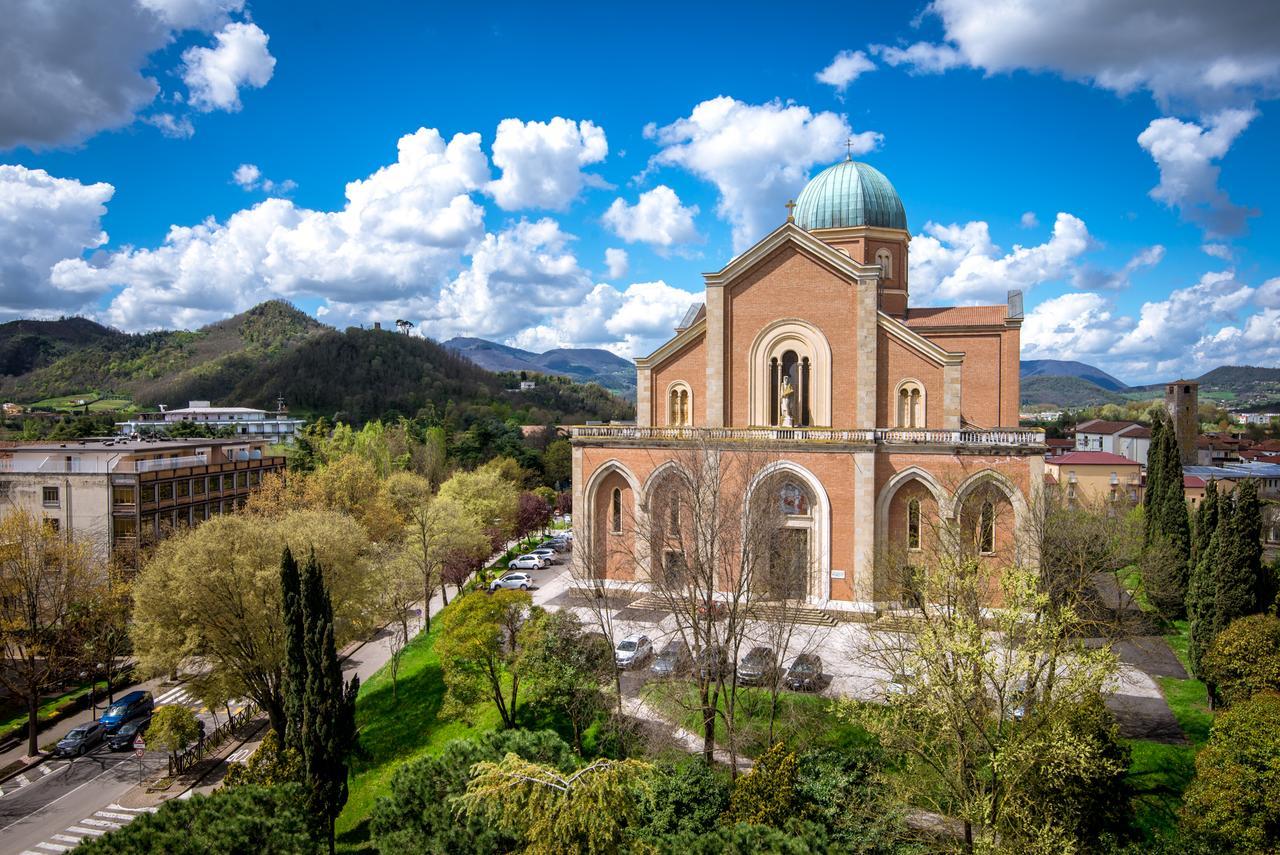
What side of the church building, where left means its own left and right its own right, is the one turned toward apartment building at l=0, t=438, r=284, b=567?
right

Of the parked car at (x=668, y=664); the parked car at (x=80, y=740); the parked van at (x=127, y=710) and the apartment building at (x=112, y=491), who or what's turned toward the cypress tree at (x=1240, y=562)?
the apartment building

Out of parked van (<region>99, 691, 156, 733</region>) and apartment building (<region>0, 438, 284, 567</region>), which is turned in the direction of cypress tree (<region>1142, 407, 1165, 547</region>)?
the apartment building

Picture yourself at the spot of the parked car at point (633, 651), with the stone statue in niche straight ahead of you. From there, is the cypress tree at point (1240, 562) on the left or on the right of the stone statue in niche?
right

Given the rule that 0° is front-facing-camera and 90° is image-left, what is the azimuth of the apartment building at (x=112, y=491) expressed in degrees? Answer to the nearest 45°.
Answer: approximately 315°
